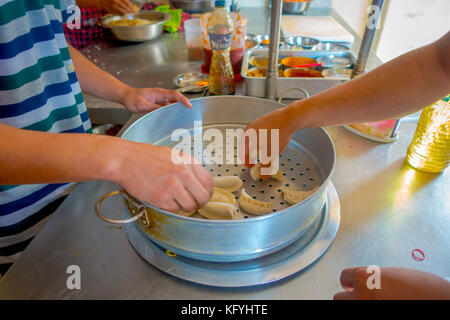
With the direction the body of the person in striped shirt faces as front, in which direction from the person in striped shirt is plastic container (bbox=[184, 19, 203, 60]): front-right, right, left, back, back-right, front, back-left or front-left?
front-left

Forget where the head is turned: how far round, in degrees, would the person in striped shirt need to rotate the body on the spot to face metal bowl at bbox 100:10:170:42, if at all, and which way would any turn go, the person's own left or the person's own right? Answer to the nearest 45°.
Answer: approximately 90° to the person's own left

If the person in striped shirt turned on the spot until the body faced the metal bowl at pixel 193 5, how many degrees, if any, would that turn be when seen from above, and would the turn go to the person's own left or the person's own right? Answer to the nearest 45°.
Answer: approximately 45° to the person's own left

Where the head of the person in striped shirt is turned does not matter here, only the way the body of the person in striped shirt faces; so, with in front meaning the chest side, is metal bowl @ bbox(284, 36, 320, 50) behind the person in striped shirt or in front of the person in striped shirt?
in front

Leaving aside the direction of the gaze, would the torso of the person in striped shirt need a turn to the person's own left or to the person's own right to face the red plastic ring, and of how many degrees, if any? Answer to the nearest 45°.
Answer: approximately 45° to the person's own right

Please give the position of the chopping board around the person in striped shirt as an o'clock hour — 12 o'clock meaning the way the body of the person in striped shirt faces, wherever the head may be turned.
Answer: The chopping board is roughly at 11 o'clock from the person in striped shirt.

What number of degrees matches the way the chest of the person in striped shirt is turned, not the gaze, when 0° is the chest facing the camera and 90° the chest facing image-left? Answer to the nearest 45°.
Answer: approximately 270°
